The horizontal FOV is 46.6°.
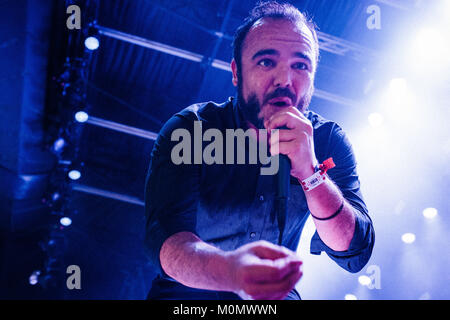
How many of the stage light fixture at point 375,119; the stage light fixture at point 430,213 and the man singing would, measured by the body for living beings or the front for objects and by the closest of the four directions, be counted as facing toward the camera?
3

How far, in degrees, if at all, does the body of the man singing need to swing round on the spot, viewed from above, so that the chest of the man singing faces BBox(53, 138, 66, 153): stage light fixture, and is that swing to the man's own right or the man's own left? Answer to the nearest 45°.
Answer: approximately 135° to the man's own right

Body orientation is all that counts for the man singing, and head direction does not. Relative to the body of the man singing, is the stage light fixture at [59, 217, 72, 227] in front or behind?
behind

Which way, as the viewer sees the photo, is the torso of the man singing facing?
toward the camera

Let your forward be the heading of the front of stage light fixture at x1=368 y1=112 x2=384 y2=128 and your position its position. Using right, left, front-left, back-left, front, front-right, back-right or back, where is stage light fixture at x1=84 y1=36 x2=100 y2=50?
front-right

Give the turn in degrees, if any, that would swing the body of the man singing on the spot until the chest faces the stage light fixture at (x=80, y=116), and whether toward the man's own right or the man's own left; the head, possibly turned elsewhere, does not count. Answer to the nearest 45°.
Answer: approximately 135° to the man's own right

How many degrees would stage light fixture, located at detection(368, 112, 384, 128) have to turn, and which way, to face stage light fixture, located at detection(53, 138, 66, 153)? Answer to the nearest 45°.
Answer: approximately 45° to its right

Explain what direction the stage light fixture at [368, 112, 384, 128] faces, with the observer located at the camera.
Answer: facing the viewer

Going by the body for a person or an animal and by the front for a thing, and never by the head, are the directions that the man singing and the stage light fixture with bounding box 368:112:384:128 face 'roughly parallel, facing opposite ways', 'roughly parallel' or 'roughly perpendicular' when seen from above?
roughly parallel

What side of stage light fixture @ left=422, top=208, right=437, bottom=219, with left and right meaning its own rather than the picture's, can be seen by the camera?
front

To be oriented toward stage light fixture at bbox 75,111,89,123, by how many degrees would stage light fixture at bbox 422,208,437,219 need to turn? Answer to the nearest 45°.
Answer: approximately 45° to its right
